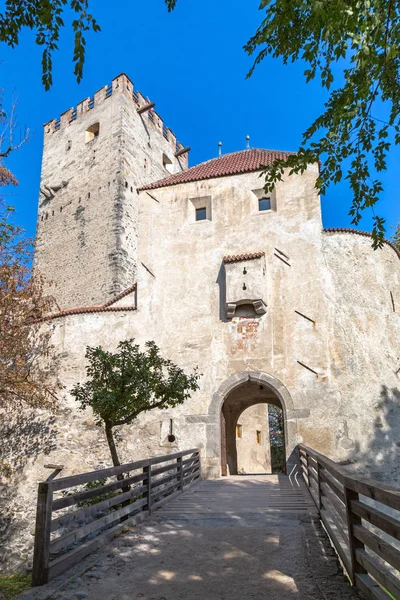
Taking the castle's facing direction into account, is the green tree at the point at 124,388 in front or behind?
in front

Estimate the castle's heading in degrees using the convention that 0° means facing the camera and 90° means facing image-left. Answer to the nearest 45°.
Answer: approximately 0°
